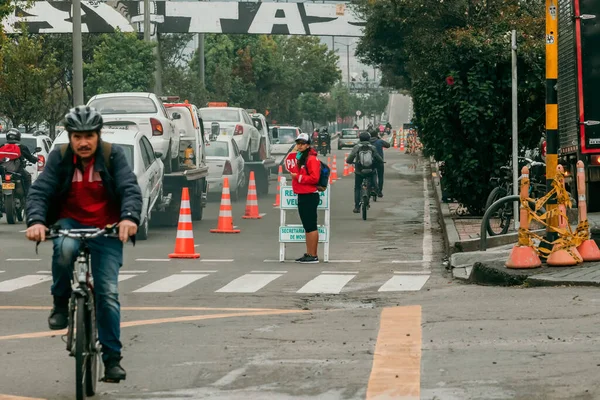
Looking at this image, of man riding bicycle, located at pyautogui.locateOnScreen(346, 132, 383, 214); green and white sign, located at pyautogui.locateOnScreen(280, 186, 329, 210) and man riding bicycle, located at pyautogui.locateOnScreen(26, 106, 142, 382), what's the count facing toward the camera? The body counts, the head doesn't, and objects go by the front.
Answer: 2

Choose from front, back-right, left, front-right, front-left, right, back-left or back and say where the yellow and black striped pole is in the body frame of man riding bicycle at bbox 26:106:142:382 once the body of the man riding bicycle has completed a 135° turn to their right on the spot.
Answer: right

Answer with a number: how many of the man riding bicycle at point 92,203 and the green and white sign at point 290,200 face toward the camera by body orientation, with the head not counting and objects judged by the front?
2

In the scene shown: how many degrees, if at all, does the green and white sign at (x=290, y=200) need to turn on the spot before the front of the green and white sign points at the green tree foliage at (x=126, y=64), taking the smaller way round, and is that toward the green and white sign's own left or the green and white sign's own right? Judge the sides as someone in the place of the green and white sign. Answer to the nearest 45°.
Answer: approximately 180°

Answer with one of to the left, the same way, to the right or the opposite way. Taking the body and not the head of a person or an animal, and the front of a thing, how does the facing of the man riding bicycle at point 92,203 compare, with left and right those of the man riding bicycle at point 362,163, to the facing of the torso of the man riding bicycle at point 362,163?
the opposite way

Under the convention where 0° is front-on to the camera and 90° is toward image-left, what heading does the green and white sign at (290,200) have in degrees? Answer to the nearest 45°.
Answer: approximately 0°

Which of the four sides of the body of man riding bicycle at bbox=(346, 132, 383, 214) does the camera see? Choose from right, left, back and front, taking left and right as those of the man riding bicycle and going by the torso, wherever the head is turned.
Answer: back

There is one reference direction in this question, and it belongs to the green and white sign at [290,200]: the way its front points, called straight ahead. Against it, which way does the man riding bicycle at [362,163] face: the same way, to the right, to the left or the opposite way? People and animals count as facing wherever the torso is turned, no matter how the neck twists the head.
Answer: the opposite way

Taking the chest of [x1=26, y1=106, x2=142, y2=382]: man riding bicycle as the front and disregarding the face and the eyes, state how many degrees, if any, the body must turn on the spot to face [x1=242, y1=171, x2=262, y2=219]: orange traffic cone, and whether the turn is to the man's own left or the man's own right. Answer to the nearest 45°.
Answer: approximately 180°

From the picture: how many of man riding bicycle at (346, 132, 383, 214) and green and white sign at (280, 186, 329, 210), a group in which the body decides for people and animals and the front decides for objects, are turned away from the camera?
1

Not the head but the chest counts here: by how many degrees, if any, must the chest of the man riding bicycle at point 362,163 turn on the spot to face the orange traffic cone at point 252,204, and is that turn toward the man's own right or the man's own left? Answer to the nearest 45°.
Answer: approximately 90° to the man's own left
